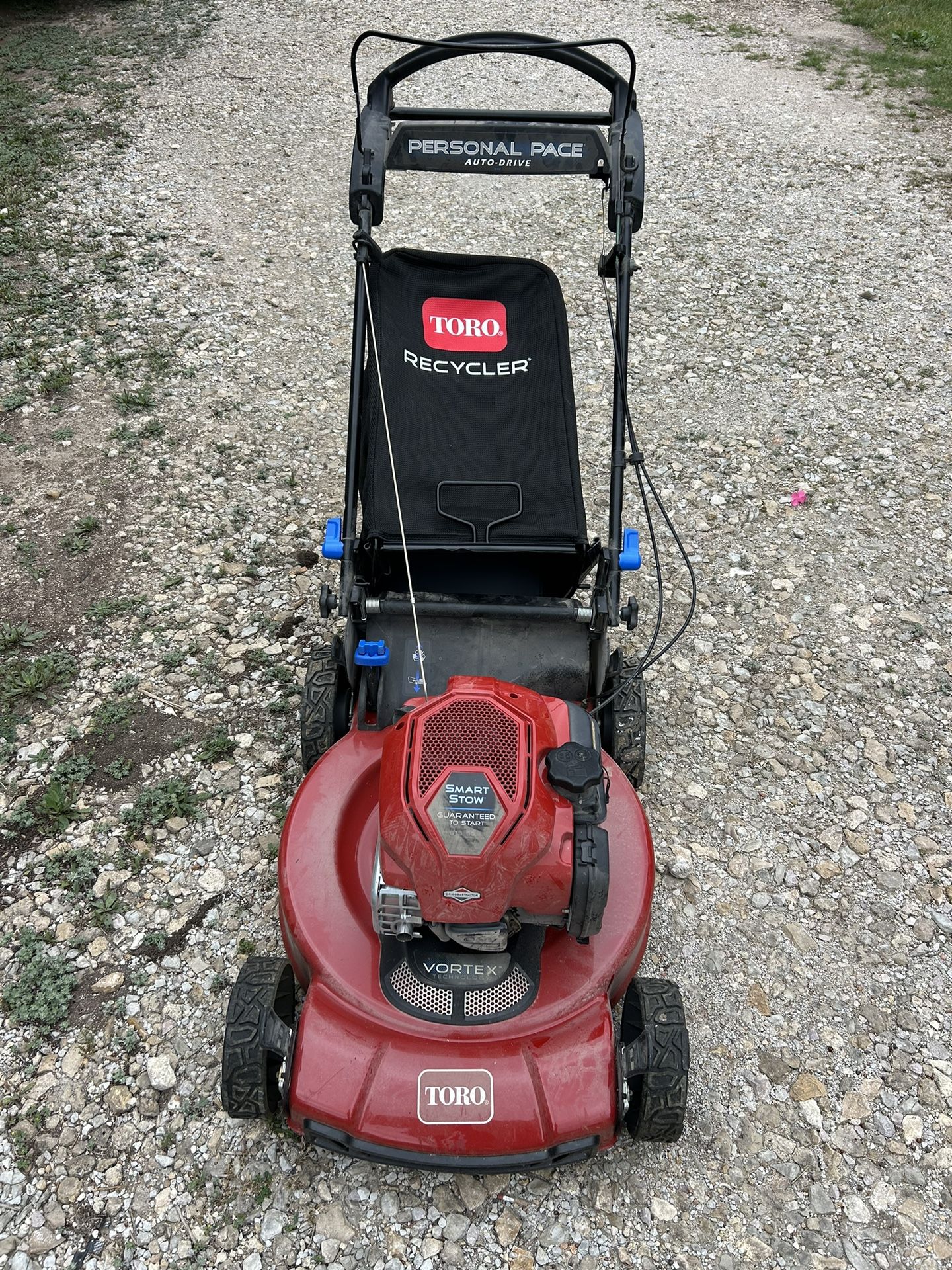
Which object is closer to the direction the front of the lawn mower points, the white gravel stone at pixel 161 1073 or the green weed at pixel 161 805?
the white gravel stone

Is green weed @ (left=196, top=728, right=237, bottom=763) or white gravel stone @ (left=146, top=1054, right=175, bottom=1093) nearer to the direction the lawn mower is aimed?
the white gravel stone

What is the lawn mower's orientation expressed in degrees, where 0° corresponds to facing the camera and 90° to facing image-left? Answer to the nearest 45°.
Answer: approximately 0°

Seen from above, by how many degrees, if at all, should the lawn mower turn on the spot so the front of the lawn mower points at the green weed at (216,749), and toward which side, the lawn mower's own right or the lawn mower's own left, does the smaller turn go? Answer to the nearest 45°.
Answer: approximately 135° to the lawn mower's own right

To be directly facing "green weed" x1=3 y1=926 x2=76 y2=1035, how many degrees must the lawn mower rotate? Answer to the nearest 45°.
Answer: approximately 90° to its right

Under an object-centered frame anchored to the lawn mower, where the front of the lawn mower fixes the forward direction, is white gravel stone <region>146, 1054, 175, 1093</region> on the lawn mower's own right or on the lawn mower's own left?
on the lawn mower's own right

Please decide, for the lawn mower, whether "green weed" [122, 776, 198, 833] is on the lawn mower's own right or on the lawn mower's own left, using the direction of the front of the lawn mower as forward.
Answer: on the lawn mower's own right
